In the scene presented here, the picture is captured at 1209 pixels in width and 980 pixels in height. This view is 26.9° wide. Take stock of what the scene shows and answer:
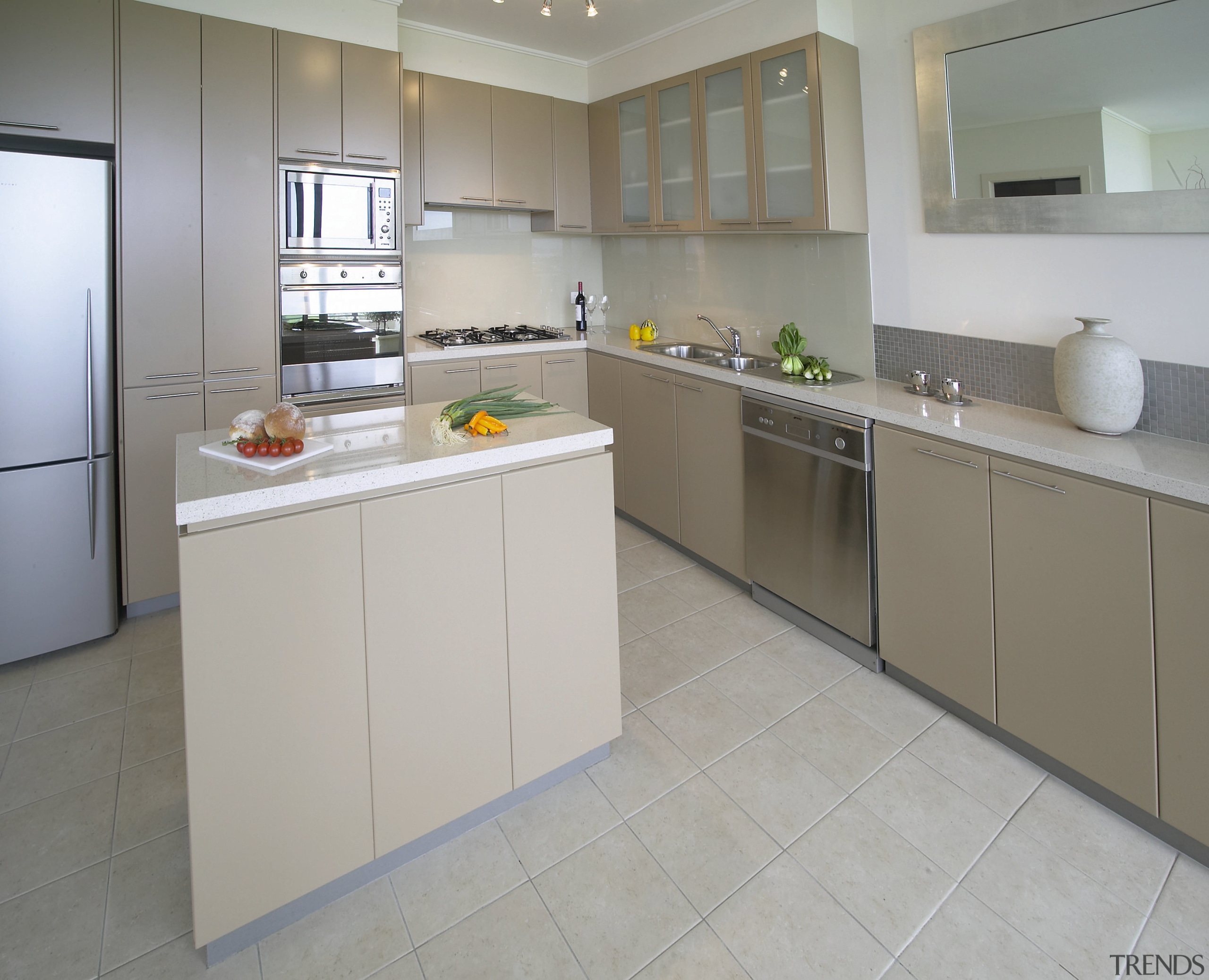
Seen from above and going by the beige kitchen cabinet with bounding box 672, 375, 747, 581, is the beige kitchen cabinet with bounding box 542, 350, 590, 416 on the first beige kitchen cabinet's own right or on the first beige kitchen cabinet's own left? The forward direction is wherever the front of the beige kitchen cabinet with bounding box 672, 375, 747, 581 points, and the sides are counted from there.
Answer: on the first beige kitchen cabinet's own right

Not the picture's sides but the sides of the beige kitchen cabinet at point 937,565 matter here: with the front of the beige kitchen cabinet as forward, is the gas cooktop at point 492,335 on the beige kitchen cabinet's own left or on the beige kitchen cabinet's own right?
on the beige kitchen cabinet's own right

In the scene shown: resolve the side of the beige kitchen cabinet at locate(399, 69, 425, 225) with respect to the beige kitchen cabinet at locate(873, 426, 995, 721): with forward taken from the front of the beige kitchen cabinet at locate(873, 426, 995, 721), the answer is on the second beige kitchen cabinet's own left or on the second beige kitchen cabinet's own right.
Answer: on the second beige kitchen cabinet's own right

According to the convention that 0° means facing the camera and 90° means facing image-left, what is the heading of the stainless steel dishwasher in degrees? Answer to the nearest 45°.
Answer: approximately 45°

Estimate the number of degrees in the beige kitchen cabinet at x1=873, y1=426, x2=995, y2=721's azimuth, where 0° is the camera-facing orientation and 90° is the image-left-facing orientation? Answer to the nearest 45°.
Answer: approximately 45°

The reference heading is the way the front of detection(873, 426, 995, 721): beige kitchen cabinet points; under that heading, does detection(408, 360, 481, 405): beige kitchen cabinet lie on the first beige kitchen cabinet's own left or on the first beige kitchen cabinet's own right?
on the first beige kitchen cabinet's own right

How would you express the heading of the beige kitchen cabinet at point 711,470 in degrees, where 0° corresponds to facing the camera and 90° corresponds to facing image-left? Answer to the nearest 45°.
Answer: approximately 45°
